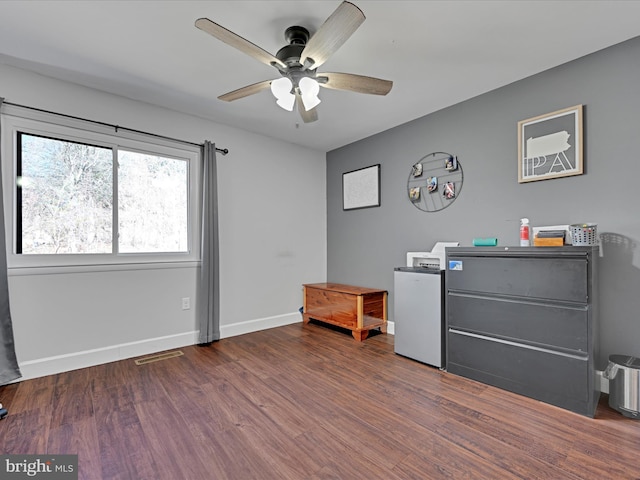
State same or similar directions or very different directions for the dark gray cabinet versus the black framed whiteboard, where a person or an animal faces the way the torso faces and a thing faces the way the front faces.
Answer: same or similar directions

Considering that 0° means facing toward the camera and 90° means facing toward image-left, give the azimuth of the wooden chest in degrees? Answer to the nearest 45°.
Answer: approximately 45°

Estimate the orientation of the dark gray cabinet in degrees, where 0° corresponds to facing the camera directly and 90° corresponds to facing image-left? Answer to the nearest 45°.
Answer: approximately 45°

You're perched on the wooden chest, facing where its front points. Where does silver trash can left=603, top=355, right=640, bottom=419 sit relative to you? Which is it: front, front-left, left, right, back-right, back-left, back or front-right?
left

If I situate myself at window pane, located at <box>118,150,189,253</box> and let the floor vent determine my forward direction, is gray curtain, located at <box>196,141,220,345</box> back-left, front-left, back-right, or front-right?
front-left

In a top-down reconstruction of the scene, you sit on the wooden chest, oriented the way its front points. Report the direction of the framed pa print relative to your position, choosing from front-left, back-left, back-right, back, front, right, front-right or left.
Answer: left

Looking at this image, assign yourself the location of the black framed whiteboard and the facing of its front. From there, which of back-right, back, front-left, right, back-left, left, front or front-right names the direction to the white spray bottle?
left

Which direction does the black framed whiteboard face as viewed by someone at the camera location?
facing the viewer and to the left of the viewer

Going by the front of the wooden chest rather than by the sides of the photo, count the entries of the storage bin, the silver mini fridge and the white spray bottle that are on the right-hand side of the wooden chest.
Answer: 0

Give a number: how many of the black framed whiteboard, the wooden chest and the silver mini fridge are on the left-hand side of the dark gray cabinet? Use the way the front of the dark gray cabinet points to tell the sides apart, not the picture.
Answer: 0

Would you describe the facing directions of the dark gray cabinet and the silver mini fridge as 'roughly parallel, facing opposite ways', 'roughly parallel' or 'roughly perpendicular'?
roughly parallel

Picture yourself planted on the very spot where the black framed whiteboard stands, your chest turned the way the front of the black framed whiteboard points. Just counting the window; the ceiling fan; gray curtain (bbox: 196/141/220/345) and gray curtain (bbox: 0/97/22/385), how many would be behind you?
0

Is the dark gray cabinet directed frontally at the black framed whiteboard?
no

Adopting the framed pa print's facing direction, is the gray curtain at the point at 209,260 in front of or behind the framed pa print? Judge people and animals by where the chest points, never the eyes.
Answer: in front

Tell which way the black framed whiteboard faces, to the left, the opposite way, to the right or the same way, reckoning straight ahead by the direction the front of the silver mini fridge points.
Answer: the same way
